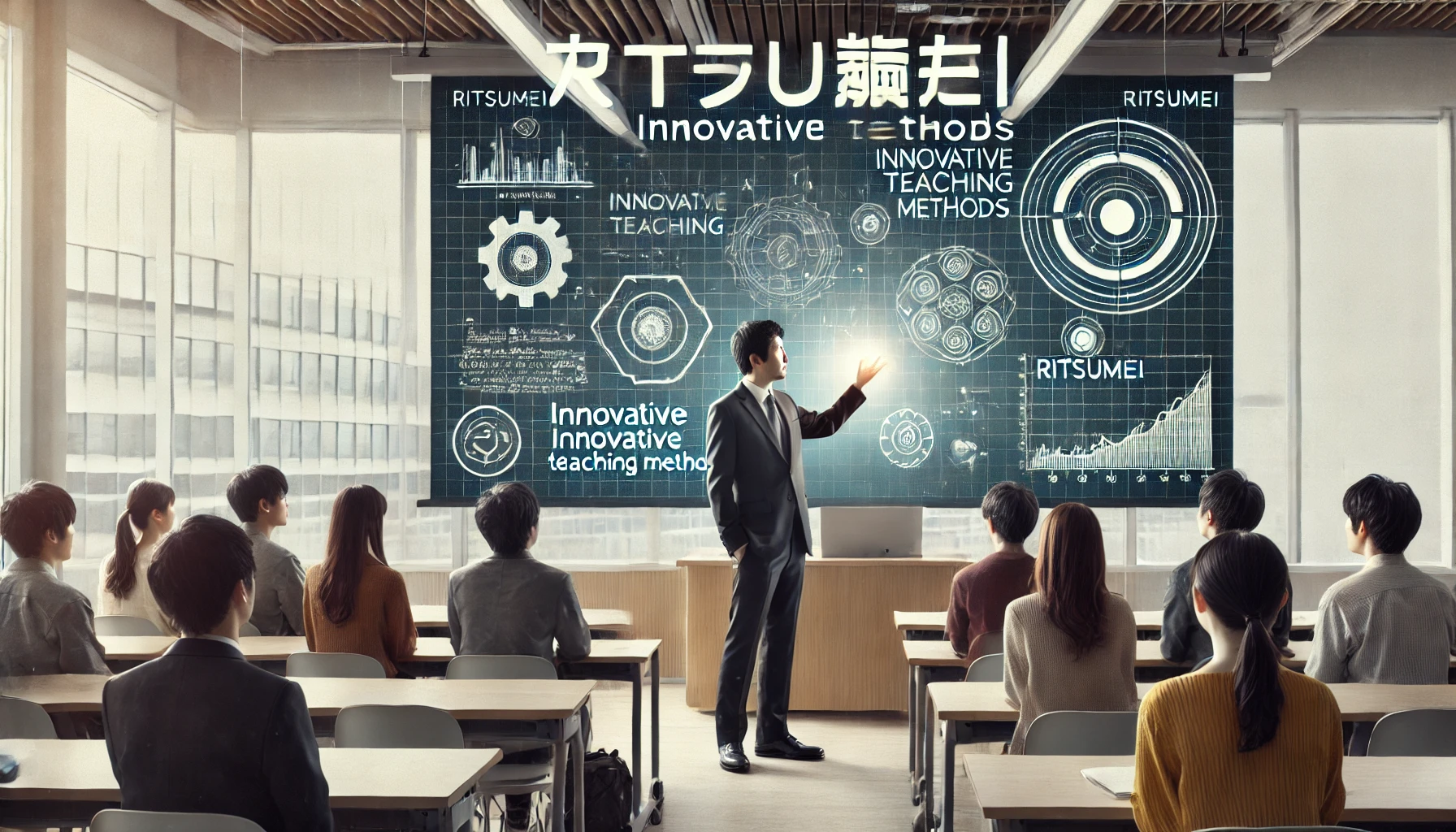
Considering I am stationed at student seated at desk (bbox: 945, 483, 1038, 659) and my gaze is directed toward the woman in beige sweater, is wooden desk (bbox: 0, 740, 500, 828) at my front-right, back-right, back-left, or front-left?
front-right

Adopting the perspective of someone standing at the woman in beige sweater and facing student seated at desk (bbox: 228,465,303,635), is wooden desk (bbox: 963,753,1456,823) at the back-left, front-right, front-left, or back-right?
back-left

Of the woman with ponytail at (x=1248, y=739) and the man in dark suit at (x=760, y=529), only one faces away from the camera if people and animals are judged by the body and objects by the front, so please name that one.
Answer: the woman with ponytail

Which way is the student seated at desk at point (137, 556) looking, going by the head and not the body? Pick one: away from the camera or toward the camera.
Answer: away from the camera

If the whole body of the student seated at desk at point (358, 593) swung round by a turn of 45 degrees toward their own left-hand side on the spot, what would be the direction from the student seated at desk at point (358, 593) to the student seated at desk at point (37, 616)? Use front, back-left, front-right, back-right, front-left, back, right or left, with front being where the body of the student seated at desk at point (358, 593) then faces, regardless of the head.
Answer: left

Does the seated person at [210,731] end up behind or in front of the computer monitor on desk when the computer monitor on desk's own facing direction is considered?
behind

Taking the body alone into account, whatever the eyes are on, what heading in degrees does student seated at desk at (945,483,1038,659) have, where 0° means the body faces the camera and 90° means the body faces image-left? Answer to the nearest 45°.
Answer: approximately 135°

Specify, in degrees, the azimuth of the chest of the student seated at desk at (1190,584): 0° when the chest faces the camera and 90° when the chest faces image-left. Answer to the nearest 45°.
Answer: approximately 135°

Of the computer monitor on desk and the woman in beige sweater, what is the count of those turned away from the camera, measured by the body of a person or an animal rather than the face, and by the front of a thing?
2

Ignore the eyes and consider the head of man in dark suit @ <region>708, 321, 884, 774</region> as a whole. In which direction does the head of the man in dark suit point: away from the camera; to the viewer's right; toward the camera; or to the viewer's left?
to the viewer's right

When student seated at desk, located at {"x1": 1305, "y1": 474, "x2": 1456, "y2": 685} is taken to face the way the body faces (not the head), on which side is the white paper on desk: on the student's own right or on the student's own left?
on the student's own left

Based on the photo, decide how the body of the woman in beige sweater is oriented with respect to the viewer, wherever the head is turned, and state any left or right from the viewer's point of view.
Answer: facing away from the viewer

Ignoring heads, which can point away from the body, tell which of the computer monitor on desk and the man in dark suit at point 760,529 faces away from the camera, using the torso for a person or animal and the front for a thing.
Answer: the computer monitor on desk

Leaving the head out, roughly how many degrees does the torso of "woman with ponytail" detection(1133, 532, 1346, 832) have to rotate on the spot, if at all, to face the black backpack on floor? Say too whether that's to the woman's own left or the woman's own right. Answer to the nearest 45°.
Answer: approximately 45° to the woman's own left

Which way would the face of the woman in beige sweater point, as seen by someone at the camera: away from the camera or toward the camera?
away from the camera

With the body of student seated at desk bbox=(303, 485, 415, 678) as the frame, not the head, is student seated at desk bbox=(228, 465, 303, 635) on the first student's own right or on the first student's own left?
on the first student's own left

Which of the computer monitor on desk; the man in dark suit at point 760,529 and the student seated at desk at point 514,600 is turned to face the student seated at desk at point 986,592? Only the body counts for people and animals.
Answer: the man in dark suit

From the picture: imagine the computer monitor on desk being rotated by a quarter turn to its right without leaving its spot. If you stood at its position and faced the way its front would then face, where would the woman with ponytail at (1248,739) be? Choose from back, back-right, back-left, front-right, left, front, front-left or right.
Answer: right

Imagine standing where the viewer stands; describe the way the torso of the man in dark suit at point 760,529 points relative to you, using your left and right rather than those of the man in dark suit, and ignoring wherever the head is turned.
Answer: facing the viewer and to the right of the viewer

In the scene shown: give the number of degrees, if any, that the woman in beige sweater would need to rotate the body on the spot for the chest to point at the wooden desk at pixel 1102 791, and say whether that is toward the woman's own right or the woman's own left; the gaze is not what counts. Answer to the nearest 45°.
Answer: approximately 180°

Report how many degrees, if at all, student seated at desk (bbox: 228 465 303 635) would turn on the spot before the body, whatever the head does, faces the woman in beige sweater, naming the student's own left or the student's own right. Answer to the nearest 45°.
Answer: approximately 90° to the student's own right

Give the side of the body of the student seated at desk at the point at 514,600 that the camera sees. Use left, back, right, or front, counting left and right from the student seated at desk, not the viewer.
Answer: back

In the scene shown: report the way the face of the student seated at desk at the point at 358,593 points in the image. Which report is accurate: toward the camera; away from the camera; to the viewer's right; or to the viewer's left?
away from the camera

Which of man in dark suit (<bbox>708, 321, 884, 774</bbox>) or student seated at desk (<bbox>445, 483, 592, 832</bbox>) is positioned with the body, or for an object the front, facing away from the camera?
the student seated at desk
